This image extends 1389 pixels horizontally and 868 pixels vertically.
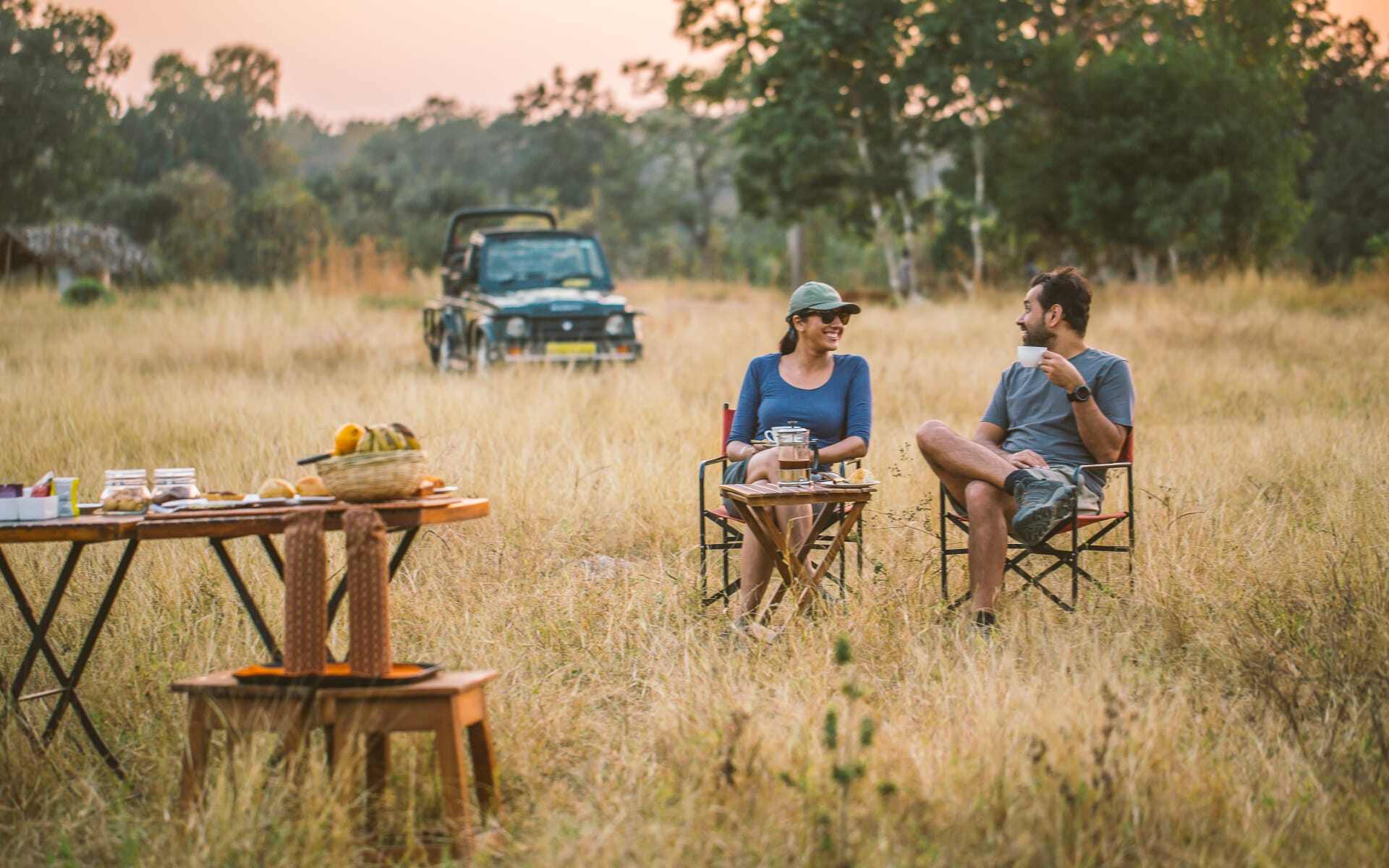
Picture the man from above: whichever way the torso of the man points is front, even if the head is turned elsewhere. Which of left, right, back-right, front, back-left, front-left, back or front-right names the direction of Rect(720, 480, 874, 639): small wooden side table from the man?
front

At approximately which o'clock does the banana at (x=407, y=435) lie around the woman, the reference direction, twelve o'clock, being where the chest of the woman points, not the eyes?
The banana is roughly at 1 o'clock from the woman.

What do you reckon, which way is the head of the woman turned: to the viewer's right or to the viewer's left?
to the viewer's right

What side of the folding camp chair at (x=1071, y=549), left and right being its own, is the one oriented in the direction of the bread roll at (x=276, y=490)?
front

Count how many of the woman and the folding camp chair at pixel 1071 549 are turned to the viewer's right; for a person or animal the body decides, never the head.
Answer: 0

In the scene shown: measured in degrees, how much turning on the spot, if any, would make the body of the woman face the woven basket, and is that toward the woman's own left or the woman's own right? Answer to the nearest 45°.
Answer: approximately 45° to the woman's own right

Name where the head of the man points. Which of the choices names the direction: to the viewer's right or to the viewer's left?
to the viewer's left

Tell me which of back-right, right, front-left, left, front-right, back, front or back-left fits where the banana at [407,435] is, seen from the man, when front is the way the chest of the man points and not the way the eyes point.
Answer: front

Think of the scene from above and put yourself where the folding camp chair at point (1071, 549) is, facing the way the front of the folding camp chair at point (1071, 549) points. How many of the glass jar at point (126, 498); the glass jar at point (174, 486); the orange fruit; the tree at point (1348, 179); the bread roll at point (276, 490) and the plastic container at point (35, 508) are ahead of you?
5

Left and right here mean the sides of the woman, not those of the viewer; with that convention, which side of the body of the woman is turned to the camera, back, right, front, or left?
front

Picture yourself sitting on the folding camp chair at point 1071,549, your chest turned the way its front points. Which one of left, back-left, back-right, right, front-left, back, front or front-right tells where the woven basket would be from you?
front

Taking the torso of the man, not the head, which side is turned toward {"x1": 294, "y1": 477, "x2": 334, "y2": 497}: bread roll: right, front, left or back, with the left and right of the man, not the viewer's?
front

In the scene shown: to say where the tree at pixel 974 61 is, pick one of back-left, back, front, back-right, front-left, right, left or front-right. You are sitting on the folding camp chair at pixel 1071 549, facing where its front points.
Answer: back-right

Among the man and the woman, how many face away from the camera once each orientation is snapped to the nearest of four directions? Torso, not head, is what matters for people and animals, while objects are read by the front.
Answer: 0

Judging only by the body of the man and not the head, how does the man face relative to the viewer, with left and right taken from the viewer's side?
facing the viewer and to the left of the viewer

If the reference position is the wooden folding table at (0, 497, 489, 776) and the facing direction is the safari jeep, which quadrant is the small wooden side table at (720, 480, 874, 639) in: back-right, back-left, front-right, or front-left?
front-right

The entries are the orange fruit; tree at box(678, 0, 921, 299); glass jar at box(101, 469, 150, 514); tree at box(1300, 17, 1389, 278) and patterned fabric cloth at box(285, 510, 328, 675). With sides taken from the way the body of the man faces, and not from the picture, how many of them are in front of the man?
3

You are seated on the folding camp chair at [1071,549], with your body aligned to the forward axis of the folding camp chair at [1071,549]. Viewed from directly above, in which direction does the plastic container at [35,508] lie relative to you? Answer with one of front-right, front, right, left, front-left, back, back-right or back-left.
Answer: front
